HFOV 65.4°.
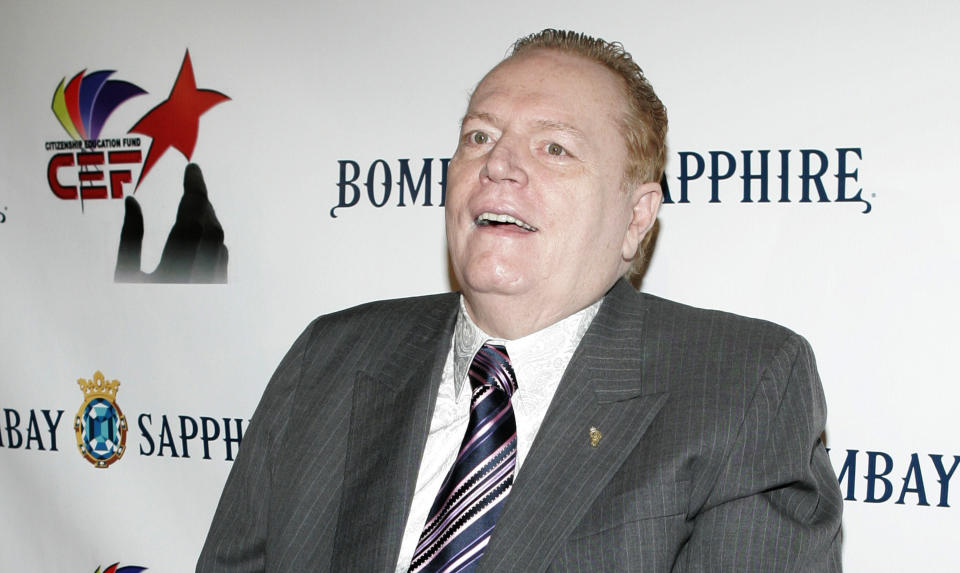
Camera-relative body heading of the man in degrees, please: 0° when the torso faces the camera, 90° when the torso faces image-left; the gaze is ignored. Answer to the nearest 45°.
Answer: approximately 45°

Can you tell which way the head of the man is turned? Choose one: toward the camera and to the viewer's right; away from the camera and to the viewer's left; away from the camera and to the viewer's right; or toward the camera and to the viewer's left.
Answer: toward the camera and to the viewer's left
